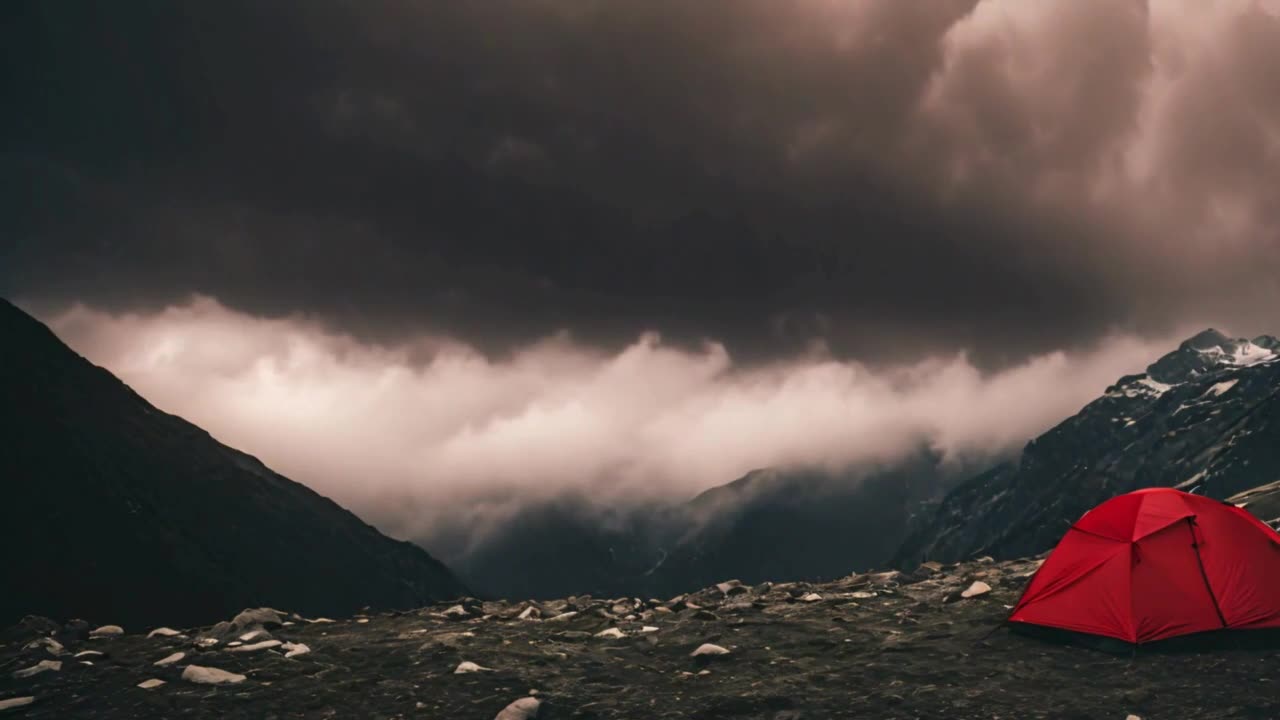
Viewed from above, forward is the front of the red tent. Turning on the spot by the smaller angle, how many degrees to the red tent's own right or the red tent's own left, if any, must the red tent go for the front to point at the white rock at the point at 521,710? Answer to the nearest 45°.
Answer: approximately 45° to the red tent's own right

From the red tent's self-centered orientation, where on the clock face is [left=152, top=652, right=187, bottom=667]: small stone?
The small stone is roughly at 2 o'clock from the red tent.

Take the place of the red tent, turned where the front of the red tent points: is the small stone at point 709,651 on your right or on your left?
on your right

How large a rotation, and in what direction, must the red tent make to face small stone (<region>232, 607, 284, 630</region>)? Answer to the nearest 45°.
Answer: approximately 90° to its right

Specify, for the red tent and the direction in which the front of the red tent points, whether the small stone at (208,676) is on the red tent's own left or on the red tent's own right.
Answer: on the red tent's own right

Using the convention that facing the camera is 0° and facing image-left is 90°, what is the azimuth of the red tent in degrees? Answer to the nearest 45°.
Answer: approximately 0°
